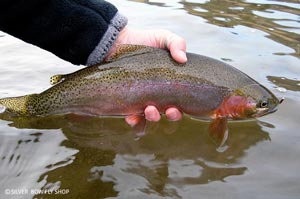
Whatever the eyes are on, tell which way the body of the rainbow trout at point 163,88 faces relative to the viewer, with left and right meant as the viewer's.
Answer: facing to the right of the viewer
